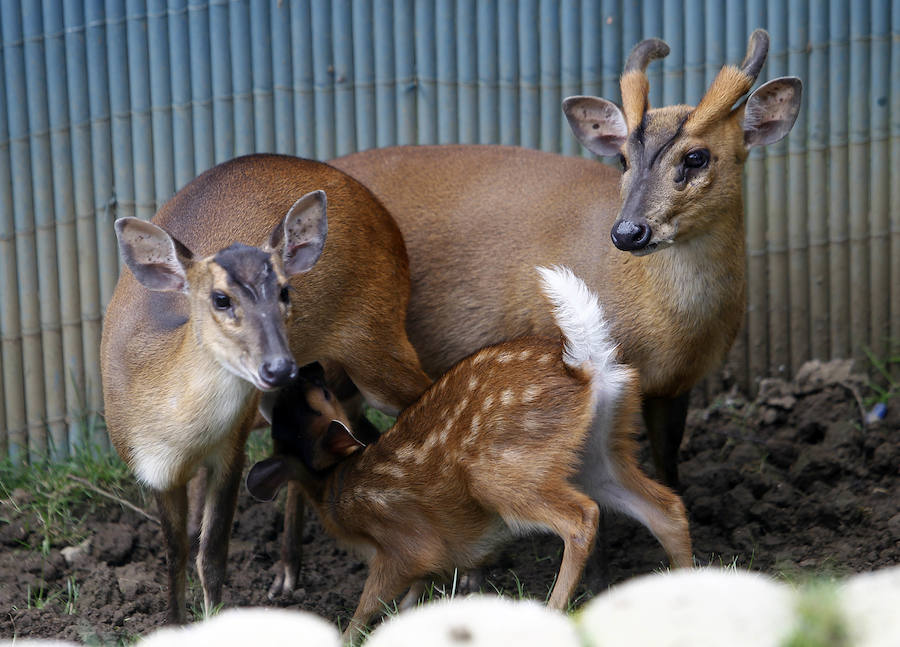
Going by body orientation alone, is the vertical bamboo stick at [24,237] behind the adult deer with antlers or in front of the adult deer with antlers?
behind

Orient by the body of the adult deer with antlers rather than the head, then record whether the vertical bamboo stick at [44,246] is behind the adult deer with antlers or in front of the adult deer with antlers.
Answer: behind

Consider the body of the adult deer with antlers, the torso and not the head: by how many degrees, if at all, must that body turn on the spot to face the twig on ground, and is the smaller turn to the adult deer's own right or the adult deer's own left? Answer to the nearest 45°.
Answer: approximately 135° to the adult deer's own right

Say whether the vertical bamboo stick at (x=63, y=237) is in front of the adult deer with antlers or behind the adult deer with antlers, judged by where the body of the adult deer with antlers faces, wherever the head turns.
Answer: behind

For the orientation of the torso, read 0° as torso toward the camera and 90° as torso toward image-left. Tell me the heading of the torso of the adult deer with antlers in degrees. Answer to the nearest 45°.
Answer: approximately 315°
